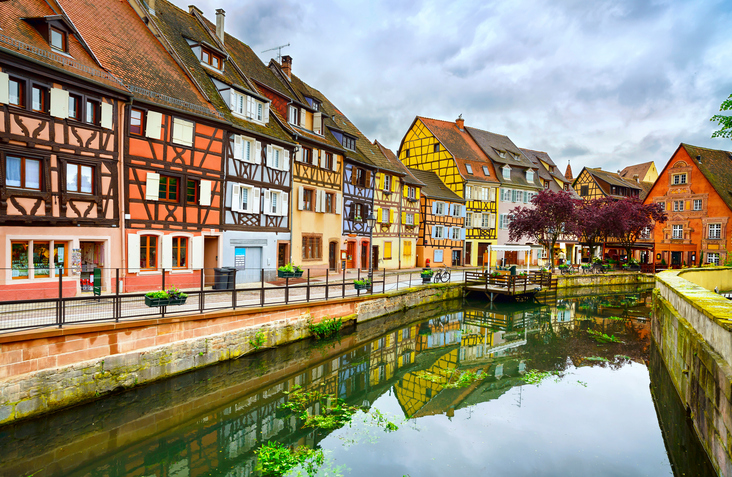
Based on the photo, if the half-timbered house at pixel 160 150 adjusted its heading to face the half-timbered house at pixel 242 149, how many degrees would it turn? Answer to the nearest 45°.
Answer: approximately 90° to its left

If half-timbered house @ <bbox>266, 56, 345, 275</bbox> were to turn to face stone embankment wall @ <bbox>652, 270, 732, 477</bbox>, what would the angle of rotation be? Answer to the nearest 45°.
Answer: approximately 45° to its right

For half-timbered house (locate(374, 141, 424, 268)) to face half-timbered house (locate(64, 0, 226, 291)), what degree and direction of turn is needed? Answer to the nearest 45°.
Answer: approximately 90° to its right

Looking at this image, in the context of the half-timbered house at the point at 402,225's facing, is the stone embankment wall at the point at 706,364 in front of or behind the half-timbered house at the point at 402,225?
in front

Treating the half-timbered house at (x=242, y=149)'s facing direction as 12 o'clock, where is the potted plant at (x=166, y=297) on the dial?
The potted plant is roughly at 2 o'clock from the half-timbered house.

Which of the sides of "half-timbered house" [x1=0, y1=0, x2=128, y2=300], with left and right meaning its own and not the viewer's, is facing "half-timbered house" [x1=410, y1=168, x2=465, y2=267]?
left

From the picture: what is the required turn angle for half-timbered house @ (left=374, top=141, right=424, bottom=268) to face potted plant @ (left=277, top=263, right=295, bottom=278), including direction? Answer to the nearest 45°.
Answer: approximately 45° to its right

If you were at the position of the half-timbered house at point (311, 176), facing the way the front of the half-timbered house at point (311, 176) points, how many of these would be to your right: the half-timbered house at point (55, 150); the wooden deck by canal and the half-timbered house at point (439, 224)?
1

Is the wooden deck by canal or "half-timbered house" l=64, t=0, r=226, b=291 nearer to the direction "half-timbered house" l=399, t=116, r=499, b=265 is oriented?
the wooden deck by canal

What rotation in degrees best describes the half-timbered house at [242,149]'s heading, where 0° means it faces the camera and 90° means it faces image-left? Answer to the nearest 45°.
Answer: approximately 315°

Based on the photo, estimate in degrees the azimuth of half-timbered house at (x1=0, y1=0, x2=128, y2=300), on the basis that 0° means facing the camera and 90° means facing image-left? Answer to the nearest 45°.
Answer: approximately 315°

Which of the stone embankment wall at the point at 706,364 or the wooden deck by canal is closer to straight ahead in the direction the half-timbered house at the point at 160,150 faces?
the stone embankment wall
